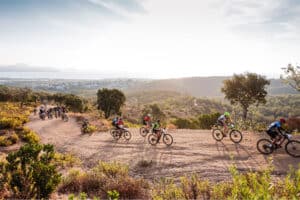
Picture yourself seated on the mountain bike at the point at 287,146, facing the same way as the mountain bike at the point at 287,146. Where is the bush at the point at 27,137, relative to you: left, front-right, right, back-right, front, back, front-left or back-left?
back

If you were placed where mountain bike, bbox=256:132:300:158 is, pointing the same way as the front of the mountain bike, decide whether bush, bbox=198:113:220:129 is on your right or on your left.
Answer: on your left

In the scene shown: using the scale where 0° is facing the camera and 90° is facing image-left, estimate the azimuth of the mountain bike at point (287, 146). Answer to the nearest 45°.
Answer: approximately 270°

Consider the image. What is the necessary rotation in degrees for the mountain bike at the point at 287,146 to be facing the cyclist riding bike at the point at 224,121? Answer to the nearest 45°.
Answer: approximately 135° to its left

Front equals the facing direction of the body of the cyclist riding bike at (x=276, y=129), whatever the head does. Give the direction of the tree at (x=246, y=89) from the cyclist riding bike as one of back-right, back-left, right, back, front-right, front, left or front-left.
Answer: left

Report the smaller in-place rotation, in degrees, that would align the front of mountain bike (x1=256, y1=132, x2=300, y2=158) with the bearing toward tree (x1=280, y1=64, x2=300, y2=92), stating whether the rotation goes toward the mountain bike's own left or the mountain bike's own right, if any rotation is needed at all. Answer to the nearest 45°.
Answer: approximately 90° to the mountain bike's own left

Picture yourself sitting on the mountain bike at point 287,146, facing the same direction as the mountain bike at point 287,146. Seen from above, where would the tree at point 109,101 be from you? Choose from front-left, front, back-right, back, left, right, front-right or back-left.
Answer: back-left

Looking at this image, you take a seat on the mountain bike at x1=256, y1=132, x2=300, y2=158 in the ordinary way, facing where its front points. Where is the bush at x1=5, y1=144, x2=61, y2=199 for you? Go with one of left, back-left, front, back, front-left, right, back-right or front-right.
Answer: back-right

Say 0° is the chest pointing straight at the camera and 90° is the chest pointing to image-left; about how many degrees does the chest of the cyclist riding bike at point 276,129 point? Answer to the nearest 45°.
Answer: approximately 270°

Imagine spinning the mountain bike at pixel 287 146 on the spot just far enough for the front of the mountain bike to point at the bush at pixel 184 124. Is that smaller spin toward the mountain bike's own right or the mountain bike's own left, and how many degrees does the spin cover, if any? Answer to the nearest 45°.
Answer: approximately 135° to the mountain bike's own left

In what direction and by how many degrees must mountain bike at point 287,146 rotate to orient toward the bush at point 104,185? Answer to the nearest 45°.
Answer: approximately 135° to its right
